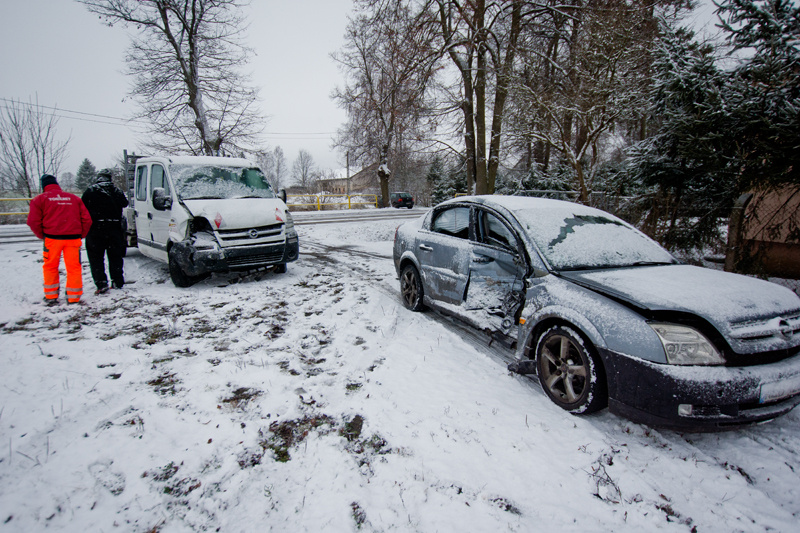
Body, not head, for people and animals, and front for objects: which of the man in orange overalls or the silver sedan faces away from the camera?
the man in orange overalls

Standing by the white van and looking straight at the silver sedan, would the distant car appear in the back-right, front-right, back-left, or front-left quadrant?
back-left

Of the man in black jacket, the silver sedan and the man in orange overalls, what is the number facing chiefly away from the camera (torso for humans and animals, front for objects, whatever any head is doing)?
2

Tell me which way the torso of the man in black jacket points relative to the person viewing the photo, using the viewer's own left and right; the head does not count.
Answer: facing away from the viewer

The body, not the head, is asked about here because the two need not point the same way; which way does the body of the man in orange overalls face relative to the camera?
away from the camera

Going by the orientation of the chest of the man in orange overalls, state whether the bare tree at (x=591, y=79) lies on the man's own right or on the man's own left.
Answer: on the man's own right

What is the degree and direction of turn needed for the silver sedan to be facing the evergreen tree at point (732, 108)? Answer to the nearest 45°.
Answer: approximately 135° to its left

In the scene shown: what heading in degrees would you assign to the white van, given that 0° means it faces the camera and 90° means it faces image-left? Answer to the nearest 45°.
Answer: approximately 315°

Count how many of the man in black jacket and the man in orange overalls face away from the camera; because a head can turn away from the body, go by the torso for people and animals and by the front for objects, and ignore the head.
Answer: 2

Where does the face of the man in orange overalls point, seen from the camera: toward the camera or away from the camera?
away from the camera

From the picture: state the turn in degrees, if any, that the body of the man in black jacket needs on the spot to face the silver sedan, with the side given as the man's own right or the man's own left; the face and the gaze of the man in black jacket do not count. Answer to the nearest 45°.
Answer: approximately 135° to the man's own right

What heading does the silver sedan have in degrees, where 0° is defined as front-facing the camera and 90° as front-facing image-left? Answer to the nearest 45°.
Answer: approximately 315°
